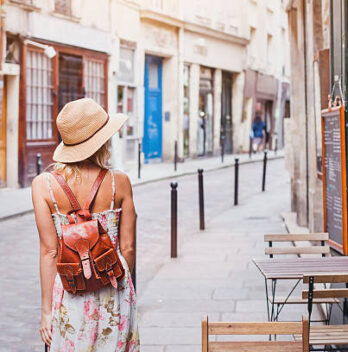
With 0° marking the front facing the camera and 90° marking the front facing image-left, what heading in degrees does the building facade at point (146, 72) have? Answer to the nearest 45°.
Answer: approximately 315°

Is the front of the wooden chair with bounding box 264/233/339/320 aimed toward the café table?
yes

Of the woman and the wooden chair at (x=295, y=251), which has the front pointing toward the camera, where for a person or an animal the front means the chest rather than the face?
the wooden chair

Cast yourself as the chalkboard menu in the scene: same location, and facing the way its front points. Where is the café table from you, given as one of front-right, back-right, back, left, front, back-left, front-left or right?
front-left

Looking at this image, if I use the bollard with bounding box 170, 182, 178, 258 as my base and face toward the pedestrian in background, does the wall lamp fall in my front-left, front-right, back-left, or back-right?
front-left

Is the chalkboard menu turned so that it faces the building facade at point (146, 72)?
no

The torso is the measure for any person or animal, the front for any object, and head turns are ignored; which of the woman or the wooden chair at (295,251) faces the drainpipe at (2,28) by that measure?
the woman

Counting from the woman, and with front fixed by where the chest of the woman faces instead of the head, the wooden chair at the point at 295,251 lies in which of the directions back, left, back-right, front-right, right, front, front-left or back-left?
front-right

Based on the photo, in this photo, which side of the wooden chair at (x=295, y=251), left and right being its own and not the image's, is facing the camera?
front

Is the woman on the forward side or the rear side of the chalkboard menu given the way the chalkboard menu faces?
on the forward side

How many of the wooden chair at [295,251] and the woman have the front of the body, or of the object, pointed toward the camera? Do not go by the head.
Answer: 1

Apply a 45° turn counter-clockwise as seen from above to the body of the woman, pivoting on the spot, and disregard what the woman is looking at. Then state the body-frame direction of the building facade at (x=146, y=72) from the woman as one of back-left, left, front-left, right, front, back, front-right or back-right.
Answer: front-right

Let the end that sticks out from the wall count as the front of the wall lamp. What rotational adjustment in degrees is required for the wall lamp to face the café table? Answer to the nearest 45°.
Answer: approximately 45° to its right

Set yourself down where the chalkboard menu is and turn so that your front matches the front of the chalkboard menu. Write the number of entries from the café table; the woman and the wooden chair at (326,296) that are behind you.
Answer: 0

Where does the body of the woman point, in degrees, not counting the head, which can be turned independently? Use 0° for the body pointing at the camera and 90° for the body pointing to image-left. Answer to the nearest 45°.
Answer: approximately 180°

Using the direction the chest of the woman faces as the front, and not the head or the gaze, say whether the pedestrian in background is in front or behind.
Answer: in front
